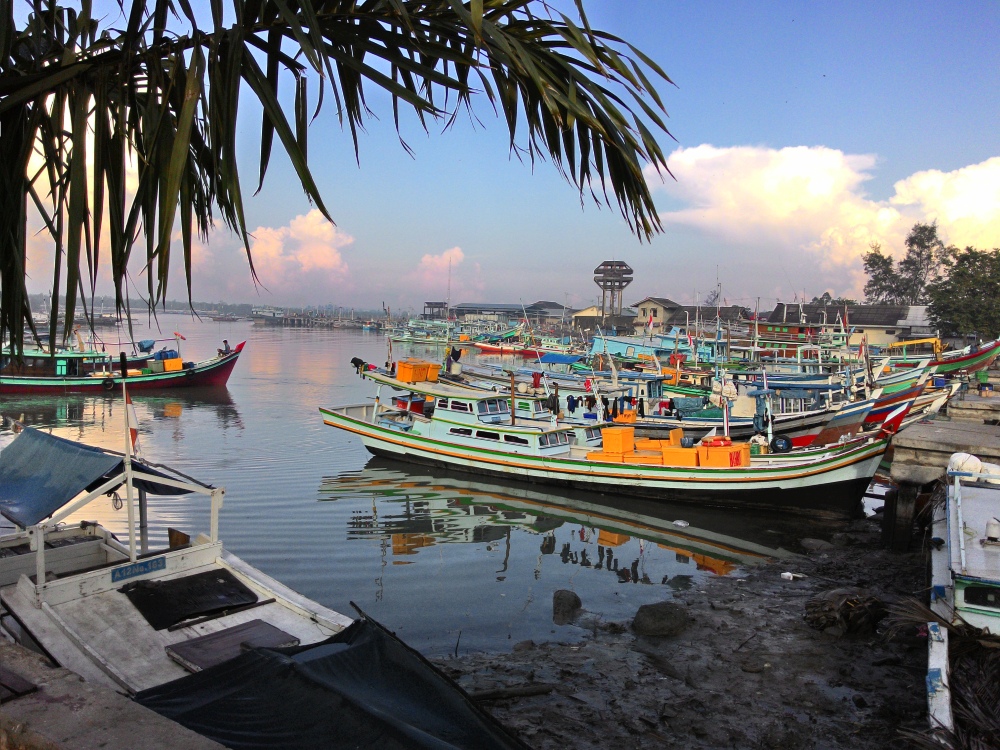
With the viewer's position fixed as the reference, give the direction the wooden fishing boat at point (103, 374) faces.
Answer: facing to the right of the viewer

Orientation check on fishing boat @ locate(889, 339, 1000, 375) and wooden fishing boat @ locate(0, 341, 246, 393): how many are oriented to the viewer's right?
2

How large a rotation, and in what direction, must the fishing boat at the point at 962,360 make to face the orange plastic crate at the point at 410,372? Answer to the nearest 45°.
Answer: approximately 135° to its right

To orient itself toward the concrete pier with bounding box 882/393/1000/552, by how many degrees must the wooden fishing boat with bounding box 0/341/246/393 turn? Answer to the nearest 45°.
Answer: approximately 90° to its right

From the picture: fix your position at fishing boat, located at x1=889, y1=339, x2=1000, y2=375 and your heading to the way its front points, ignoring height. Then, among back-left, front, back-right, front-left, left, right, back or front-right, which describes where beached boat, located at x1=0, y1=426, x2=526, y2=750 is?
right

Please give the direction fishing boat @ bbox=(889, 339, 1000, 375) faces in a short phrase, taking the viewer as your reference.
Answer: facing to the right of the viewer

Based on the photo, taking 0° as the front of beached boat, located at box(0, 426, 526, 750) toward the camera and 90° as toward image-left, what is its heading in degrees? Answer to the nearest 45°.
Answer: approximately 315°
